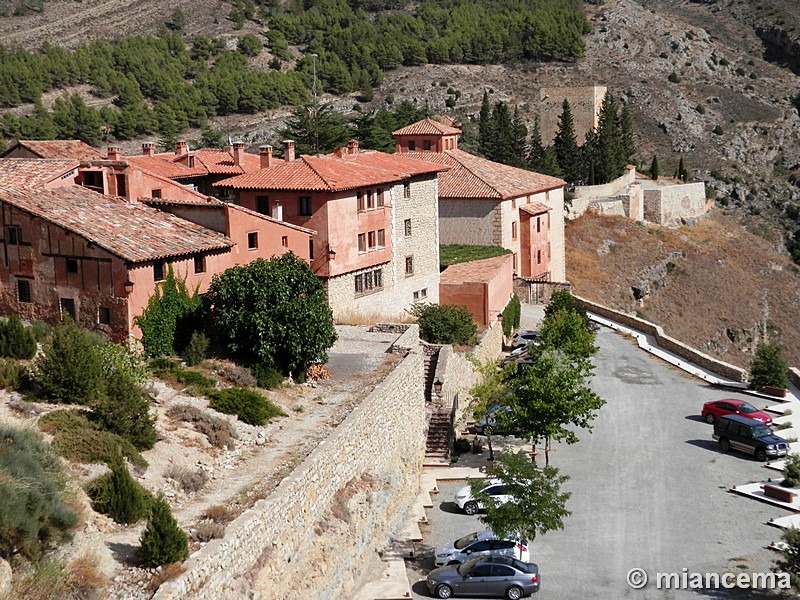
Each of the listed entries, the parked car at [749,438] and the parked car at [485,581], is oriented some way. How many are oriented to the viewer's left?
1

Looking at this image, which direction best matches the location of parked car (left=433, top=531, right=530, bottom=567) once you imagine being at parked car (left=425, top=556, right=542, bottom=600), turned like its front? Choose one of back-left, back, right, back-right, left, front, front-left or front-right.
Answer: right

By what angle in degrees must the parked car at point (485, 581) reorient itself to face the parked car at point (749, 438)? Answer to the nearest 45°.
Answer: approximately 135° to its right

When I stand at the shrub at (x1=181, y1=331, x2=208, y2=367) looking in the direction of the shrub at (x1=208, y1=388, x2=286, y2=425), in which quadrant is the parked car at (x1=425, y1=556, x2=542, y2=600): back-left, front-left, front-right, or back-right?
front-left

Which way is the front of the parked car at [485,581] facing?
to the viewer's left

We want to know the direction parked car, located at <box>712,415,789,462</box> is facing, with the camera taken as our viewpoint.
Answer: facing the viewer and to the right of the viewer

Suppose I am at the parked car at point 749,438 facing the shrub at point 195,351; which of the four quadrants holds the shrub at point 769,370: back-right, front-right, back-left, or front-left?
back-right

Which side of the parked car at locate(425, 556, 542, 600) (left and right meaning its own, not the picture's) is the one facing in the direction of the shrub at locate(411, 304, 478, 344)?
right

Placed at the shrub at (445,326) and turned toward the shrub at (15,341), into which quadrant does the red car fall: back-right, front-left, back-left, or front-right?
back-left

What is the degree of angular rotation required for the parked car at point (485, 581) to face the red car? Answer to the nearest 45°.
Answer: approximately 135° to its right

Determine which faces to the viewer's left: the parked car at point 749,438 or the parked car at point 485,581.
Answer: the parked car at point 485,581

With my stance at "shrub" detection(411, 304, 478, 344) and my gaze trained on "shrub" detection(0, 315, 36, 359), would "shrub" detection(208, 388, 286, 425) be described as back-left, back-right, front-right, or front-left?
front-left

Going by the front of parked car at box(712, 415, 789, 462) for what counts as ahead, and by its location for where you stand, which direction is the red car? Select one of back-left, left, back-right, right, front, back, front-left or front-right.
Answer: back-left
